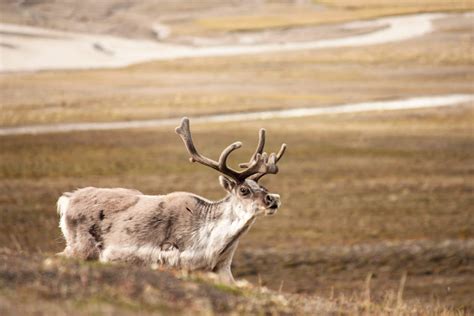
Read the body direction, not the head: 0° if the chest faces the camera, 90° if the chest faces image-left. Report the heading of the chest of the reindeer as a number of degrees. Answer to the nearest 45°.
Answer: approximately 270°
